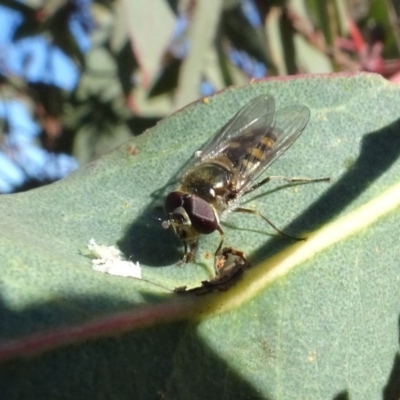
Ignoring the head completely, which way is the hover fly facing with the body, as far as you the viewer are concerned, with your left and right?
facing the viewer and to the left of the viewer
